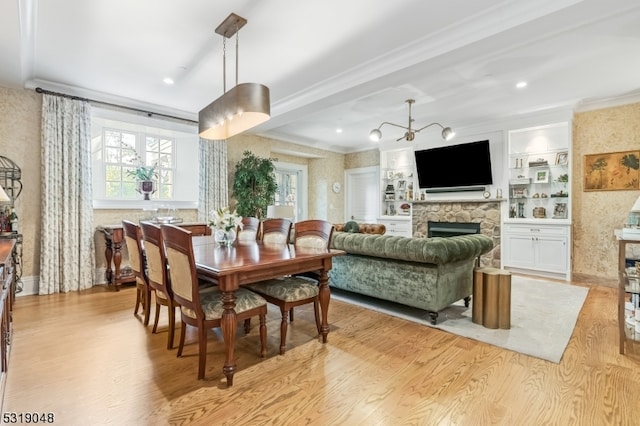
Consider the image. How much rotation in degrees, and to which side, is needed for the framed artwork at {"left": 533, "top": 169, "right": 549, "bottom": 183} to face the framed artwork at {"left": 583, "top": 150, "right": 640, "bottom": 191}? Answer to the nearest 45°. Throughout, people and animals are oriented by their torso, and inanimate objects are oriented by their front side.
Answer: approximately 90° to its left

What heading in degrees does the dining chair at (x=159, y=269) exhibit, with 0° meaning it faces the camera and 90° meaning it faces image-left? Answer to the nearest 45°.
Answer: approximately 225°

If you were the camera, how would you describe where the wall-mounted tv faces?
facing the viewer and to the left of the viewer

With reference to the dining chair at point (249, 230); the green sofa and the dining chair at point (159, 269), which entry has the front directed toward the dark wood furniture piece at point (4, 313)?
the dining chair at point (249, 230)

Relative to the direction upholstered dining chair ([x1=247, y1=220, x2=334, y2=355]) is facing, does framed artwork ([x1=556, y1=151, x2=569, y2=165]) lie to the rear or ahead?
to the rear

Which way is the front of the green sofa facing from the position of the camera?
facing away from the viewer and to the right of the viewer

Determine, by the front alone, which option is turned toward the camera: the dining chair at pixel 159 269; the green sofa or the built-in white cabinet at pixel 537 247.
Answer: the built-in white cabinet

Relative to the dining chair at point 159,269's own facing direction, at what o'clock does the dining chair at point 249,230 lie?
the dining chair at point 249,230 is roughly at 12 o'clock from the dining chair at point 159,269.

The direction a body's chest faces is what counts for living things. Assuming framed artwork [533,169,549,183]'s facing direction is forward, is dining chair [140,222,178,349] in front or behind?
in front

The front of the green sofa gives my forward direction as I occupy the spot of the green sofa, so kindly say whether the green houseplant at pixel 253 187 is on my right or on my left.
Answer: on my left

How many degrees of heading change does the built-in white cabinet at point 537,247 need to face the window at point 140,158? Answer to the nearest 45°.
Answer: approximately 45° to its right

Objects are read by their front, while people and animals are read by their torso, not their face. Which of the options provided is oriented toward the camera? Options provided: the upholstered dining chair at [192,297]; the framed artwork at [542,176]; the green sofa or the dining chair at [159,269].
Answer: the framed artwork
